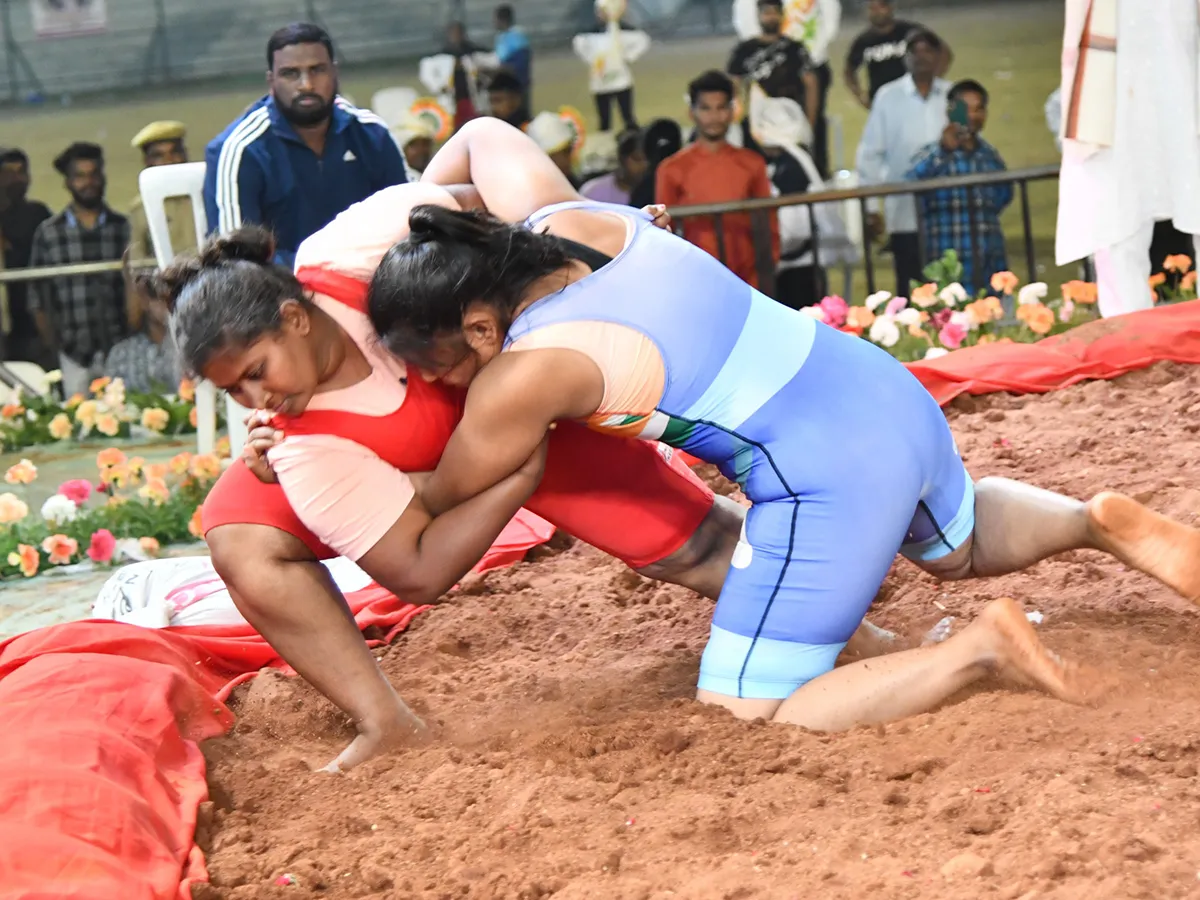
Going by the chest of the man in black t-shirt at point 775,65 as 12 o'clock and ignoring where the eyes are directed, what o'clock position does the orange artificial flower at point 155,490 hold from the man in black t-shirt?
The orange artificial flower is roughly at 1 o'clock from the man in black t-shirt.

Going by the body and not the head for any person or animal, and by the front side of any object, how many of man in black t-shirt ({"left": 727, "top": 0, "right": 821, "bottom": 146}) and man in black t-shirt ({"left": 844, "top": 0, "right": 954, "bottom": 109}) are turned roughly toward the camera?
2

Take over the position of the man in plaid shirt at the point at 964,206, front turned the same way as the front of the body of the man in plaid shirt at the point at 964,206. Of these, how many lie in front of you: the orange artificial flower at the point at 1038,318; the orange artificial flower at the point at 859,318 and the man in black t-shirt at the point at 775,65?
2

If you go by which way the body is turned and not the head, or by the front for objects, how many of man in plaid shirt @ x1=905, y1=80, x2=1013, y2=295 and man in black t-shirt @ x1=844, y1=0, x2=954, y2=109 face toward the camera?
2

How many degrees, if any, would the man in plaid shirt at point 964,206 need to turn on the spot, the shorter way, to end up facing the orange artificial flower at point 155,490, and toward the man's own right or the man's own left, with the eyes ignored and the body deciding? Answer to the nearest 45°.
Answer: approximately 45° to the man's own right

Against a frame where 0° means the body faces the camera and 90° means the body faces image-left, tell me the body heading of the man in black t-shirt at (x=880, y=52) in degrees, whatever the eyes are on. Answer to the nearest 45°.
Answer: approximately 0°

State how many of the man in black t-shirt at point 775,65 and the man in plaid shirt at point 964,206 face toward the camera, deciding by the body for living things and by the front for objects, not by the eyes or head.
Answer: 2

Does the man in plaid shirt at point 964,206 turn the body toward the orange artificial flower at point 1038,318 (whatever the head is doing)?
yes

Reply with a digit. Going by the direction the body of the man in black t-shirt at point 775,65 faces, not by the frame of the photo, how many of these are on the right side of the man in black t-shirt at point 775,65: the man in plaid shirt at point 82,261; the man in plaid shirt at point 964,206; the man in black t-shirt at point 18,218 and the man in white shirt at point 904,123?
2
